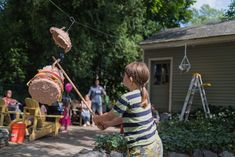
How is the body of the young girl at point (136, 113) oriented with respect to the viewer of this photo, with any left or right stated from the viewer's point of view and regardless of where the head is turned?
facing away from the viewer and to the left of the viewer

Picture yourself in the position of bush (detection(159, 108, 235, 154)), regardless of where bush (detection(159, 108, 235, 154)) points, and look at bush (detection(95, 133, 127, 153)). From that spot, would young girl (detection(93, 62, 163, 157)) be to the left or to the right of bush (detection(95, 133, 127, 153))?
left

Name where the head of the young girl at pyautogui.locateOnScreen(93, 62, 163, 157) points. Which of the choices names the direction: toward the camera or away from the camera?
away from the camera

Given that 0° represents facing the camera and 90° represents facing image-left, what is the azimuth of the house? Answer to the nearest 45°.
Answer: approximately 45°

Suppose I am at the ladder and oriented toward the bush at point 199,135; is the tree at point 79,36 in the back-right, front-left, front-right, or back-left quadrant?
back-right

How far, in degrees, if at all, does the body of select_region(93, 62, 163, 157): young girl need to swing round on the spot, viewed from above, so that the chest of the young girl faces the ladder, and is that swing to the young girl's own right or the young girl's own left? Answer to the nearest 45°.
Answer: approximately 45° to the young girl's own right

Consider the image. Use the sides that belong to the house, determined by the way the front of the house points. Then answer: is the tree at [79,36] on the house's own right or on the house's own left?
on the house's own right

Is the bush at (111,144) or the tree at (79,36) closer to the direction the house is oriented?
the bush
